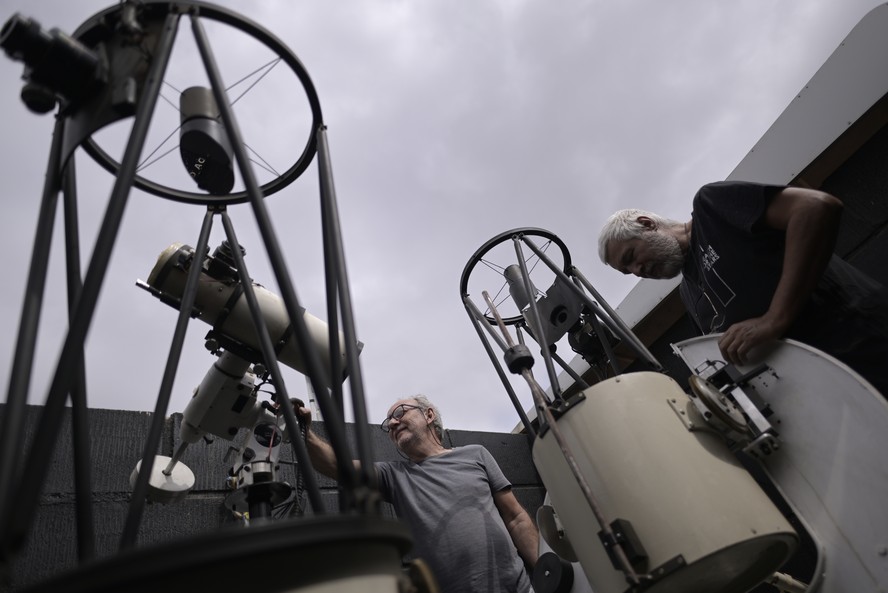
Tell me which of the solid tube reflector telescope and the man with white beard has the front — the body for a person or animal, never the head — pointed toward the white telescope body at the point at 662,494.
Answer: the man with white beard
